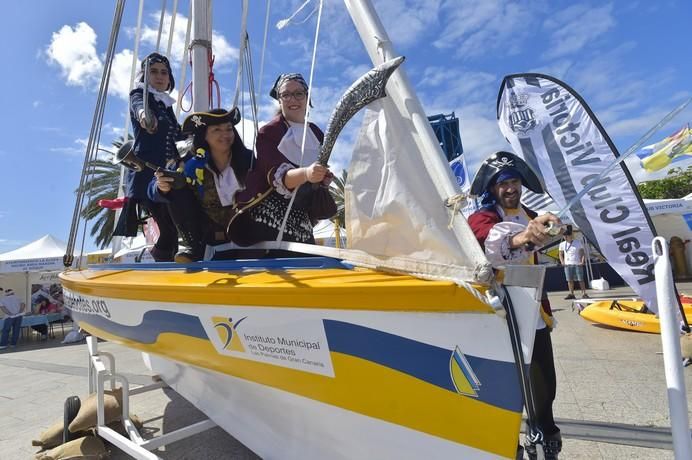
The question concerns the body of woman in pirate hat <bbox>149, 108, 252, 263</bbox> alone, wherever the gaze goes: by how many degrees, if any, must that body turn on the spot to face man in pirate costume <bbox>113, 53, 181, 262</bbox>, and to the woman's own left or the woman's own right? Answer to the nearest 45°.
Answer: approximately 90° to the woman's own right

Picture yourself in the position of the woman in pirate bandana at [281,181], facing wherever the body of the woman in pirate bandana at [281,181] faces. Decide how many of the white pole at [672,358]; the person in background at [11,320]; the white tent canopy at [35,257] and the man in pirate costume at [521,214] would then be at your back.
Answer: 2

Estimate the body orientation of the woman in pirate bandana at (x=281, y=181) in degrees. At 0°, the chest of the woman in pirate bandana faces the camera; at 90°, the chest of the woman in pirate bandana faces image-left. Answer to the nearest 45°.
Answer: approximately 315°

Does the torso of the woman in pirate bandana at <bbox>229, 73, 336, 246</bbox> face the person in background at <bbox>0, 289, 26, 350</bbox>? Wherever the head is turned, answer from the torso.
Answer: no

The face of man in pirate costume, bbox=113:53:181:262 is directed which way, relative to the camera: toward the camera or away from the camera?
toward the camera

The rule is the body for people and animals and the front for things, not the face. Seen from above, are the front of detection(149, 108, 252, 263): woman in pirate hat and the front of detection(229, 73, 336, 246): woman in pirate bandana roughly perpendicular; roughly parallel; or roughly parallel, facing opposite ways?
roughly parallel

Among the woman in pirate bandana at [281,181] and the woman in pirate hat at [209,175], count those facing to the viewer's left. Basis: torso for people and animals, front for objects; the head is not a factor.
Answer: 0

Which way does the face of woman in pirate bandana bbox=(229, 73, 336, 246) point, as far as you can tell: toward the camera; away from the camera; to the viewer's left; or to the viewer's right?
toward the camera

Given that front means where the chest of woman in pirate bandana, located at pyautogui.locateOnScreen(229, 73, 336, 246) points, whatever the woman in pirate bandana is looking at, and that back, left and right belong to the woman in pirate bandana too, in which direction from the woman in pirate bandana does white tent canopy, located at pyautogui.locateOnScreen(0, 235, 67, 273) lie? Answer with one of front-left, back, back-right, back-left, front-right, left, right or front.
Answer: back

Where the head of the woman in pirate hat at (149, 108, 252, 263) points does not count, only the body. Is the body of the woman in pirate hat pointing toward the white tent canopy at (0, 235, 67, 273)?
no

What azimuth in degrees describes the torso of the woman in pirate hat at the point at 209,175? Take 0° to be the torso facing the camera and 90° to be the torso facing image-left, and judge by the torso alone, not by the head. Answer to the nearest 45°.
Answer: approximately 315°

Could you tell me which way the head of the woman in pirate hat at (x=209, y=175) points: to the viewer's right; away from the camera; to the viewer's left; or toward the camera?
toward the camera

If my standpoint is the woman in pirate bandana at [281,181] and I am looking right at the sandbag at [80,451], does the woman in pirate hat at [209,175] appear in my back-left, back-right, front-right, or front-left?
front-right
